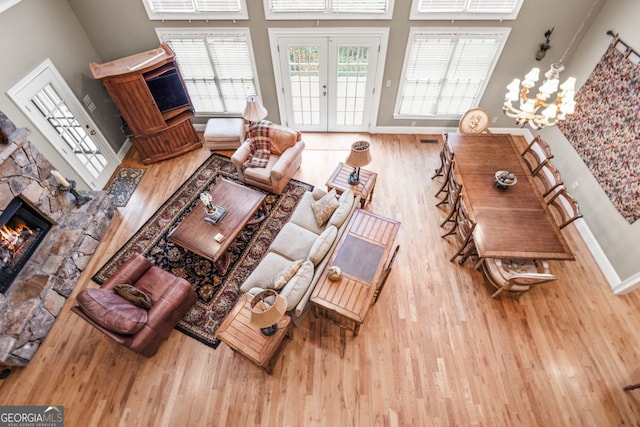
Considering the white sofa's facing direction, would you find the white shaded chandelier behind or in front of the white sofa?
behind

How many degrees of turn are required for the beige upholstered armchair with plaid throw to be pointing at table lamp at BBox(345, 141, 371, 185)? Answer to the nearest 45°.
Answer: approximately 90° to its left

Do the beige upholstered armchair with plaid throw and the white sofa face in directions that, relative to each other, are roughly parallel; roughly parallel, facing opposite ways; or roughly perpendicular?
roughly perpendicular

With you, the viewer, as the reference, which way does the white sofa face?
facing away from the viewer and to the left of the viewer

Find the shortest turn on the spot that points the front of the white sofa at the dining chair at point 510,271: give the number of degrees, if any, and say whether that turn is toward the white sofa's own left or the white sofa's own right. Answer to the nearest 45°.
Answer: approximately 135° to the white sofa's own right

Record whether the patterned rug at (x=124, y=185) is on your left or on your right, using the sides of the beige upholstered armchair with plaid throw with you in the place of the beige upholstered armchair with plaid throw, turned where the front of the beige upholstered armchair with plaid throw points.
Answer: on your right

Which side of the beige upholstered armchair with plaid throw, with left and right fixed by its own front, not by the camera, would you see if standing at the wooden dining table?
left
